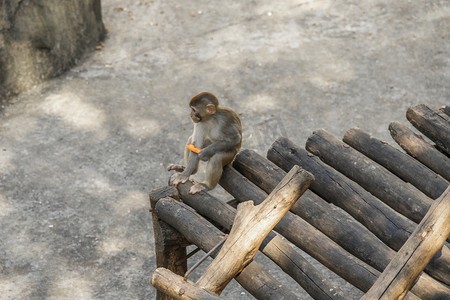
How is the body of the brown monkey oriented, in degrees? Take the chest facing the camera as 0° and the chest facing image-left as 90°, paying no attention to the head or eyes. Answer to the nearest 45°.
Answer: approximately 45°
